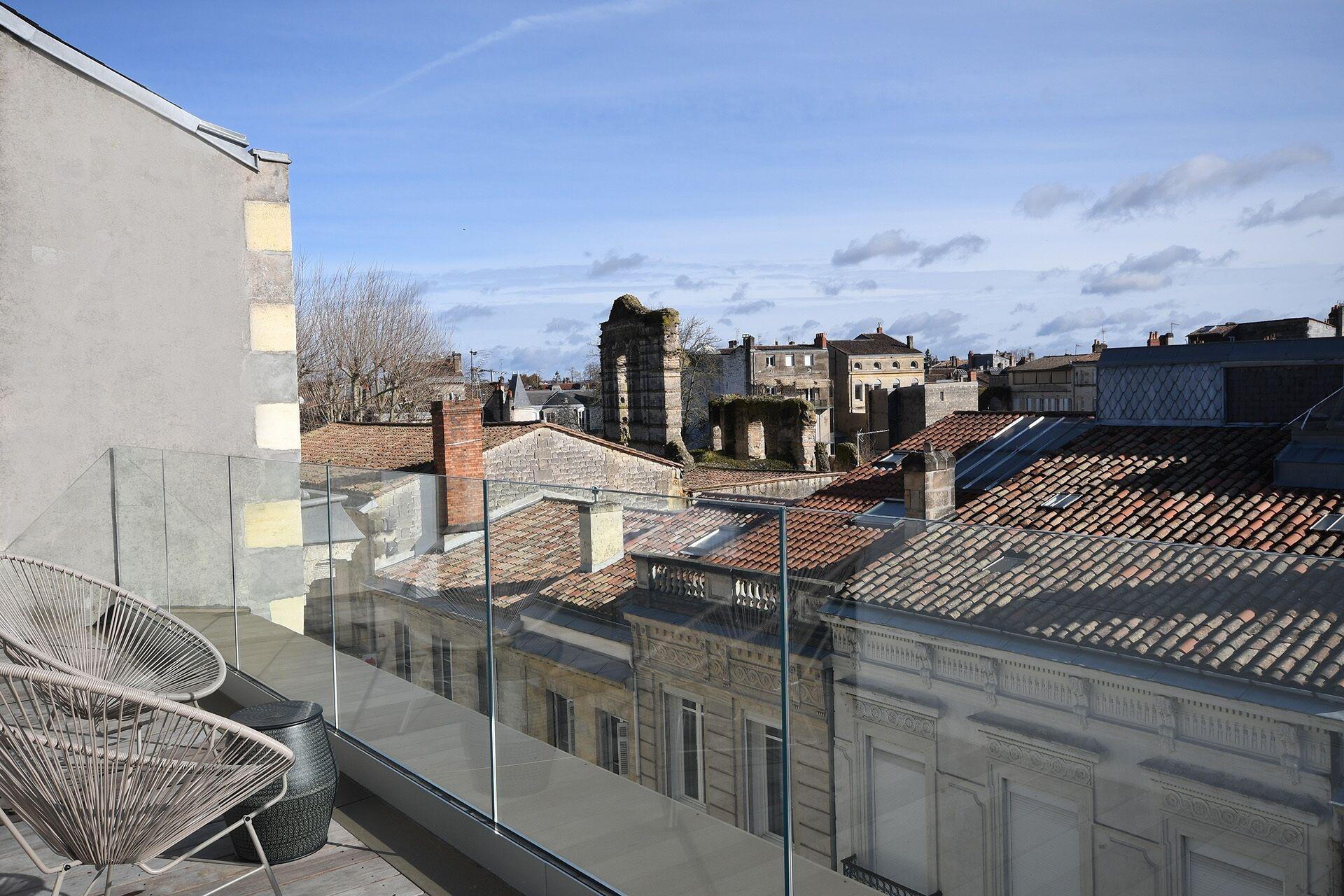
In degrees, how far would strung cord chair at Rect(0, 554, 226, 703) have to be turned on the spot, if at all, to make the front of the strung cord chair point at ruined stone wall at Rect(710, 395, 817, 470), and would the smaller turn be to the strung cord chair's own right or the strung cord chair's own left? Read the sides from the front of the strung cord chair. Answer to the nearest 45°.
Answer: approximately 90° to the strung cord chair's own left

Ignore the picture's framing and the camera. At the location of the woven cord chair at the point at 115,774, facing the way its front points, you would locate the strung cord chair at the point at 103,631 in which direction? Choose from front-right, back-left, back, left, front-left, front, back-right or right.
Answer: front-left

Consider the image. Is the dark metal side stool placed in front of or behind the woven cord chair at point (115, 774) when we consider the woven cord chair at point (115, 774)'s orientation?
in front

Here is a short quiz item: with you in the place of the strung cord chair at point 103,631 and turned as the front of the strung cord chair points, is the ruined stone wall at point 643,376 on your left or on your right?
on your left

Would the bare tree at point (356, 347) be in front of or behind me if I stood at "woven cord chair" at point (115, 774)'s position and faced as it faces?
in front

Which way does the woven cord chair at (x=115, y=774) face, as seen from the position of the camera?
facing away from the viewer and to the right of the viewer
